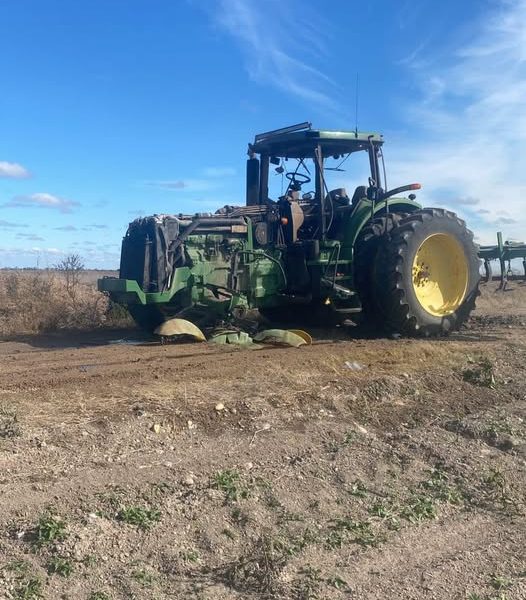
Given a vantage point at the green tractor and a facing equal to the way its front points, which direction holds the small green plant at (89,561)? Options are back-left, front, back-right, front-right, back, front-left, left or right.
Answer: front-left

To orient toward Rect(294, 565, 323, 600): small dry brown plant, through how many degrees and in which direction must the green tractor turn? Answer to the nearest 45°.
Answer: approximately 45° to its left

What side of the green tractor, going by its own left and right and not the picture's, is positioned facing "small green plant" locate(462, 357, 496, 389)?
left

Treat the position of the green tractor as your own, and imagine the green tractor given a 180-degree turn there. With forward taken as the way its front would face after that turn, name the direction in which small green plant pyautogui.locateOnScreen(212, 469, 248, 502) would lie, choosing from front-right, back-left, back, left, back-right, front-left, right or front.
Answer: back-right

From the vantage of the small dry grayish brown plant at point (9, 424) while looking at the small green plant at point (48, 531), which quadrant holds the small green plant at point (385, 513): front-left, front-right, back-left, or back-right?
front-left

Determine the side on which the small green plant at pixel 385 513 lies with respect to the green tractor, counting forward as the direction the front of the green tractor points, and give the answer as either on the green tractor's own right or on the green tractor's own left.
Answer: on the green tractor's own left

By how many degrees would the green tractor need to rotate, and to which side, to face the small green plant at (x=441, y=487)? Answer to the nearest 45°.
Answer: approximately 45° to its left

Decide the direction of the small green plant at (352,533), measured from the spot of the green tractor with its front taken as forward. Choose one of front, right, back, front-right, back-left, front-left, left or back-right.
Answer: front-left

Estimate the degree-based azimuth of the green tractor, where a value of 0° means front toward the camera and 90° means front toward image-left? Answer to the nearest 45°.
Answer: approximately 45°

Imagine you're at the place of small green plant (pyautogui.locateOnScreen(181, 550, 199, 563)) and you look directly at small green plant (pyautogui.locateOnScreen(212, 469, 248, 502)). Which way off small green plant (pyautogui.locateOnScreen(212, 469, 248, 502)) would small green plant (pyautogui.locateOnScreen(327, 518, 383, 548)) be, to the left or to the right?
right

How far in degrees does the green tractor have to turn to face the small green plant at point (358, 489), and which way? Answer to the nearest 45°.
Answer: approximately 45° to its left

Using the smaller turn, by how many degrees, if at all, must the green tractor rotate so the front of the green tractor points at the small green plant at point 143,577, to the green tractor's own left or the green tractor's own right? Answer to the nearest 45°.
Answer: approximately 45° to the green tractor's own left

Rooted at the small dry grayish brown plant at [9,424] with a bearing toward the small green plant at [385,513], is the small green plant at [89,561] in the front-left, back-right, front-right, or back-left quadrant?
front-right

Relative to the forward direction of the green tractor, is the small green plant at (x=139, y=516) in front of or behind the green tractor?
in front

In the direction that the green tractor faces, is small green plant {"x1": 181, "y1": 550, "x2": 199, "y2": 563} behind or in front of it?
in front
